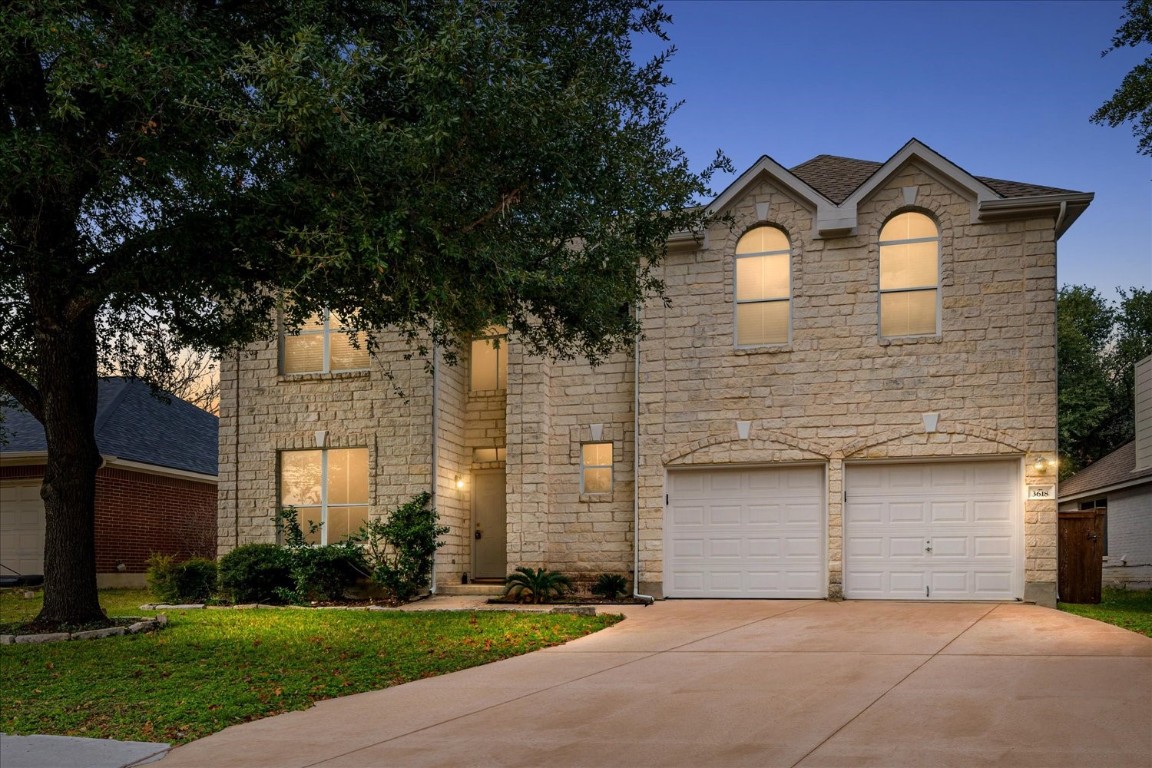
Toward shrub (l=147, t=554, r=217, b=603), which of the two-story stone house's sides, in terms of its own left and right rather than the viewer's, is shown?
right

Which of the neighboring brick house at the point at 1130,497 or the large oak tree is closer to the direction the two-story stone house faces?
the large oak tree

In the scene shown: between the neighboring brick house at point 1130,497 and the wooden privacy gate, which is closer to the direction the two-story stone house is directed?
the wooden privacy gate

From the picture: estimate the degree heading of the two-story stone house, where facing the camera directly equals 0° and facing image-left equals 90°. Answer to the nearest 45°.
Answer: approximately 0°

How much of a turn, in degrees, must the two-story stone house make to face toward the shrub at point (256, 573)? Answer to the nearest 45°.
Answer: approximately 90° to its right
